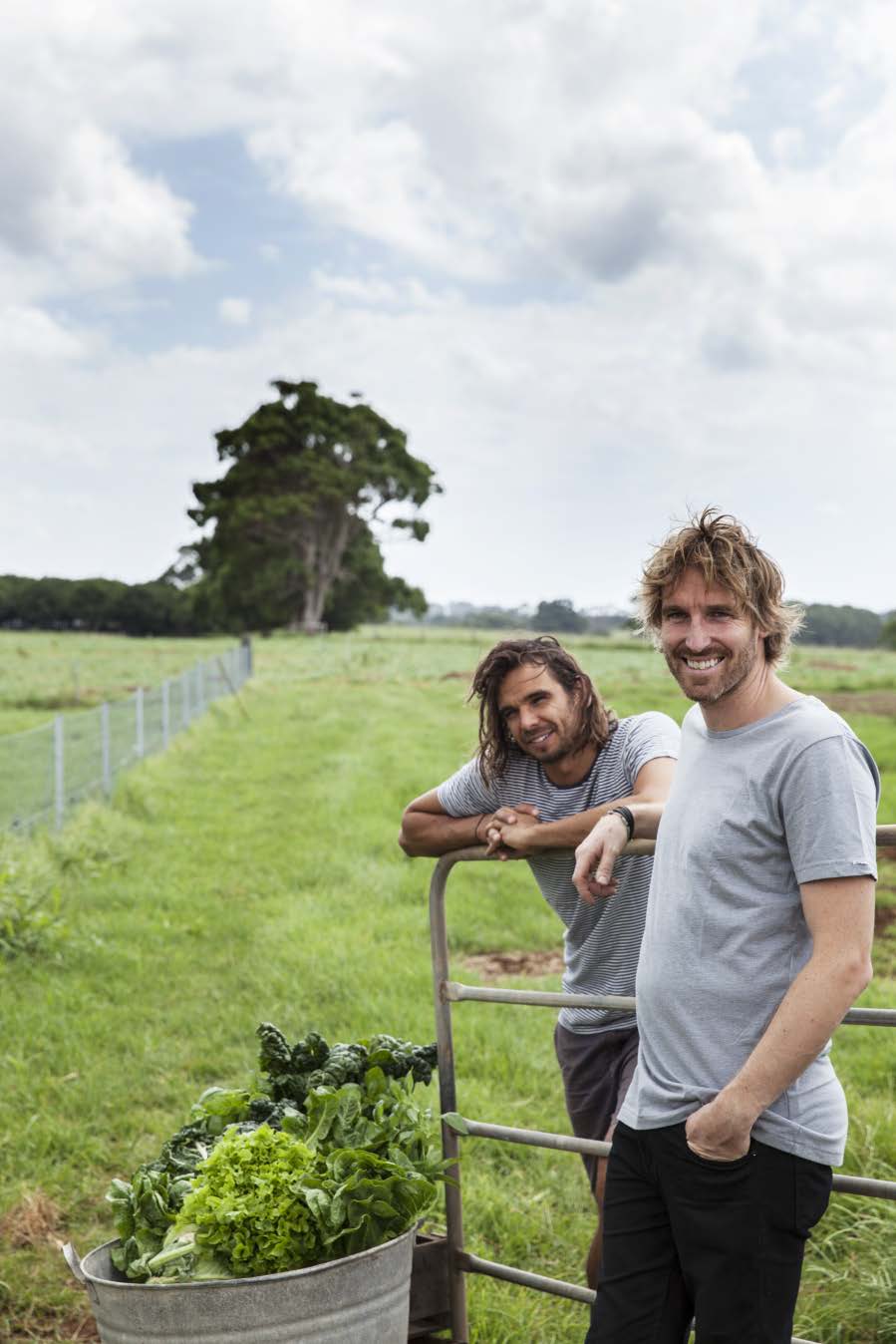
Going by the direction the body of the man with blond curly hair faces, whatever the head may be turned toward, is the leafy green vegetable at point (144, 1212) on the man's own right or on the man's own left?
on the man's own right

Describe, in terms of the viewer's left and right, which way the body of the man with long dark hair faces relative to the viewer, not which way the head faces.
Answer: facing the viewer and to the left of the viewer

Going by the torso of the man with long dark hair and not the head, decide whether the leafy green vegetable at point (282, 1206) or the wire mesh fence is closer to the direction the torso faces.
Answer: the leafy green vegetable

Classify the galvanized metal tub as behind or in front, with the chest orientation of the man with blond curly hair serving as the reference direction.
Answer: in front

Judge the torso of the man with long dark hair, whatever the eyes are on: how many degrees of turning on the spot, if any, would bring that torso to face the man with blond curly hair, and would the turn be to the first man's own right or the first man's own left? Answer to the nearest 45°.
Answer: approximately 45° to the first man's own left

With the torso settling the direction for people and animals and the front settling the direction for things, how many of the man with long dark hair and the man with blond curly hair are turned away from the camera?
0

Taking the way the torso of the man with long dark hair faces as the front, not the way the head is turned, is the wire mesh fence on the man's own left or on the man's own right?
on the man's own right

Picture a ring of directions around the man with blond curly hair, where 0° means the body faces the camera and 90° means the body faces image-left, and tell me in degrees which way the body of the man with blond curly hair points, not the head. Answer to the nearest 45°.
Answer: approximately 45°

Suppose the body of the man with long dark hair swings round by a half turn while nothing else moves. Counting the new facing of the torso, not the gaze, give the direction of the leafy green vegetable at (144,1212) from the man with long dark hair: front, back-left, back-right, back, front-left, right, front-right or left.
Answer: back
